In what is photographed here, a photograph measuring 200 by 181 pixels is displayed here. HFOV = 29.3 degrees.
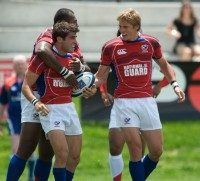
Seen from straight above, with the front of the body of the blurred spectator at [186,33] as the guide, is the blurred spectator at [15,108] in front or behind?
in front

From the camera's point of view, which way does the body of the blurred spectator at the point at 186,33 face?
toward the camera

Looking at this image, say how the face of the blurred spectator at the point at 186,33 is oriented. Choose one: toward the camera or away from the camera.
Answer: toward the camera

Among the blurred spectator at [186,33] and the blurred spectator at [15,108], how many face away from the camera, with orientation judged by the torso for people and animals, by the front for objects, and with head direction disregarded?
0

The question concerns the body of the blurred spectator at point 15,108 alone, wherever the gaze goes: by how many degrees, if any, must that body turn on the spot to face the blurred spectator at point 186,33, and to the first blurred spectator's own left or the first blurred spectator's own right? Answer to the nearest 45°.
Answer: approximately 90° to the first blurred spectator's own left

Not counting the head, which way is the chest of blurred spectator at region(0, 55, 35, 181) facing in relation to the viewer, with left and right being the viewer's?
facing the viewer and to the right of the viewer
